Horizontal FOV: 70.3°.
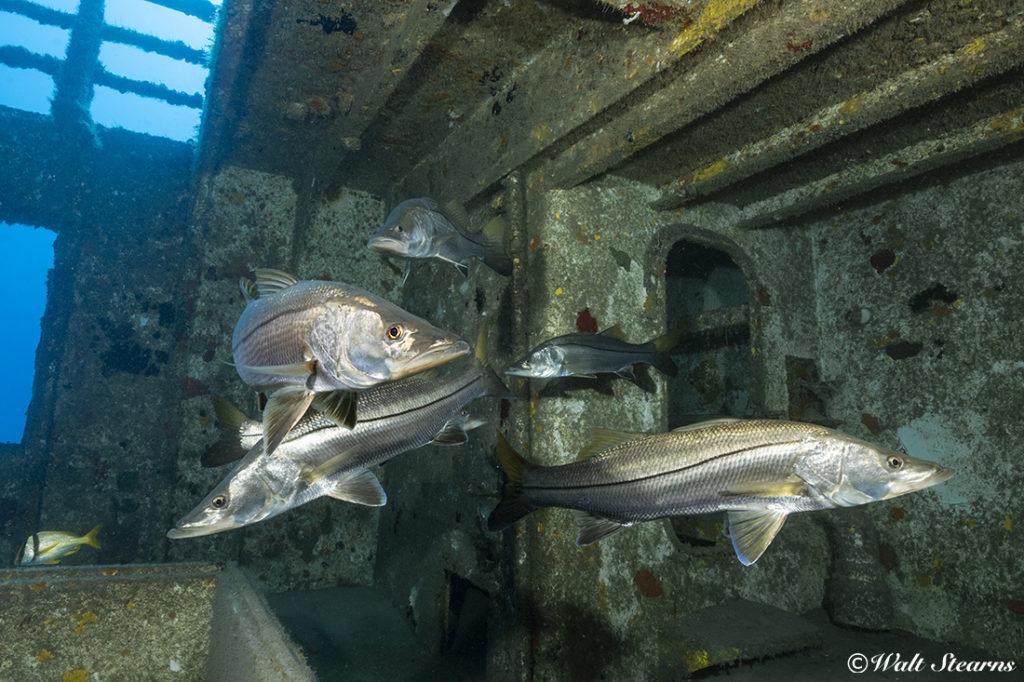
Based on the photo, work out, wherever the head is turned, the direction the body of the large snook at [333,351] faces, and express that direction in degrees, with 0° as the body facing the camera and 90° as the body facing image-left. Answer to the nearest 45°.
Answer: approximately 315°

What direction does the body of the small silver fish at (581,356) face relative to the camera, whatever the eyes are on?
to the viewer's left

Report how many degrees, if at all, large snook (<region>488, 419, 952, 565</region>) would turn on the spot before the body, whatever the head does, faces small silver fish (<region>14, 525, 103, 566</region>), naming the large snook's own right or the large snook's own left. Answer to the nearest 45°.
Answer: approximately 180°

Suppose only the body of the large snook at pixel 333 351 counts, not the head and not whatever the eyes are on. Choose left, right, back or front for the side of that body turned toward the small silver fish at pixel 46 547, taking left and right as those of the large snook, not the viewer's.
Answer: back

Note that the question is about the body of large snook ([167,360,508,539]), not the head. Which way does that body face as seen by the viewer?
to the viewer's left

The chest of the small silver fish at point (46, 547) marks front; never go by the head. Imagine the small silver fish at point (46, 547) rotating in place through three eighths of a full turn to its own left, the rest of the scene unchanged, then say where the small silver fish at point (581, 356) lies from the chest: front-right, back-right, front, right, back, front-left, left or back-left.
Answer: front

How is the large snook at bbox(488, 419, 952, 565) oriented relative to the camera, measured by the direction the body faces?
to the viewer's right

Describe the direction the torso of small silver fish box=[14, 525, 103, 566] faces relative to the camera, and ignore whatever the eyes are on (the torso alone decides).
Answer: to the viewer's left

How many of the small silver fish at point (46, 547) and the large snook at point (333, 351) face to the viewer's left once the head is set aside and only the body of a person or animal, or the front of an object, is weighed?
1

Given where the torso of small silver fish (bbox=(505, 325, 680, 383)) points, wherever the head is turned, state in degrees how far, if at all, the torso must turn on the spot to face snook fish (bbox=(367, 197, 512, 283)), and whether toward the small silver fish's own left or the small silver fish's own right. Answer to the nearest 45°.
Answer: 0° — it already faces it
